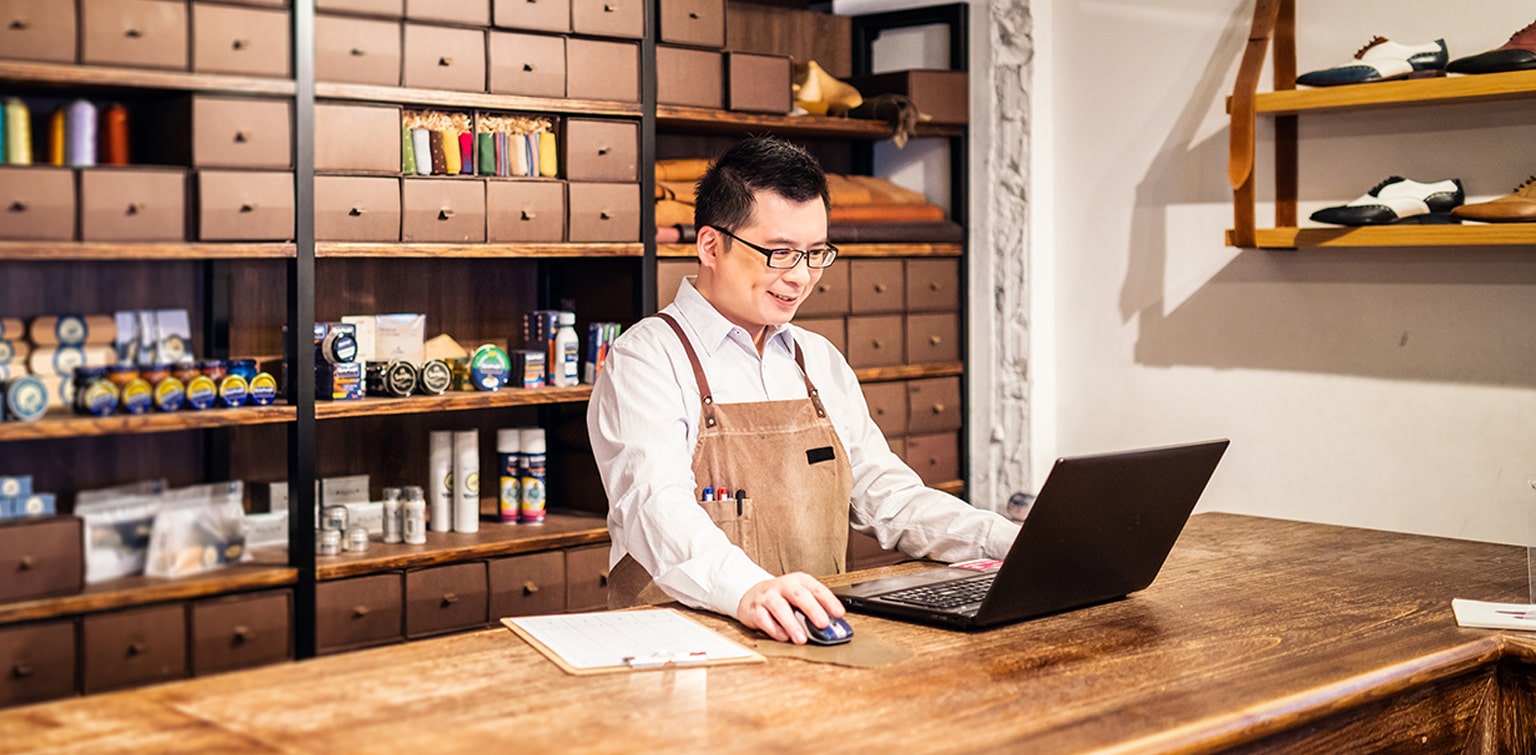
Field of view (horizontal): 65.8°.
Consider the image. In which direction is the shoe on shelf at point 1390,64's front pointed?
to the viewer's left

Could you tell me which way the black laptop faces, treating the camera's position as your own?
facing away from the viewer and to the left of the viewer

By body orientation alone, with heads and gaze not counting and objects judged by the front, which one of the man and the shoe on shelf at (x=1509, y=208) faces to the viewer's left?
the shoe on shelf

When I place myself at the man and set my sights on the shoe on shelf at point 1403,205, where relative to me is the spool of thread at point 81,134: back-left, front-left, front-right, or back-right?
back-left

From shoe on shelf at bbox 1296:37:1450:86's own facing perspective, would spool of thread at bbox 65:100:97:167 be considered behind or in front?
in front

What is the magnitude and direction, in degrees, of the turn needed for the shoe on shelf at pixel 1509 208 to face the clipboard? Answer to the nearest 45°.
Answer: approximately 45° to its left

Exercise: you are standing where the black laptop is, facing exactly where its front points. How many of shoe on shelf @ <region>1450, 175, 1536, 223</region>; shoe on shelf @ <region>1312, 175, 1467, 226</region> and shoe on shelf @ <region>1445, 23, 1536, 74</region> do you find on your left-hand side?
0

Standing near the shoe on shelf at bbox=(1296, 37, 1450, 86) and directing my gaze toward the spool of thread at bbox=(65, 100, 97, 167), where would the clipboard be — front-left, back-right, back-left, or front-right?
front-left

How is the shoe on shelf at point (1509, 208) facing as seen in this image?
to the viewer's left

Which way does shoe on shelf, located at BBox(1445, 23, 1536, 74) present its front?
to the viewer's left

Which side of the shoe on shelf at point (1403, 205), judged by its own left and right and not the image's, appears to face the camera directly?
left

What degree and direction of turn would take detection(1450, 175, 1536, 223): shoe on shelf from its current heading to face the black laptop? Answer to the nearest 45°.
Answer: approximately 90° to its left

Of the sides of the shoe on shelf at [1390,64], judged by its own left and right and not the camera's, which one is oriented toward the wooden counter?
left

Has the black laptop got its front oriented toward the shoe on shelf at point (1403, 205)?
no

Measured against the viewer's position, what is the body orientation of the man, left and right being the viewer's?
facing the viewer and to the right of the viewer

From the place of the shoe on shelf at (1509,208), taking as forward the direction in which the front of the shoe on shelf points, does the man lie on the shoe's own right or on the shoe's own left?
on the shoe's own left
